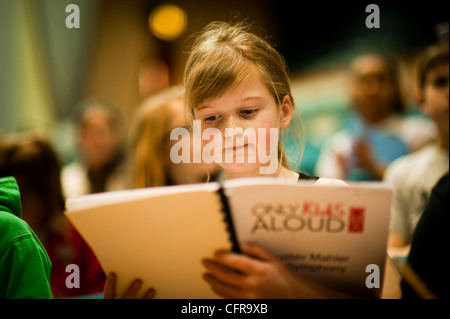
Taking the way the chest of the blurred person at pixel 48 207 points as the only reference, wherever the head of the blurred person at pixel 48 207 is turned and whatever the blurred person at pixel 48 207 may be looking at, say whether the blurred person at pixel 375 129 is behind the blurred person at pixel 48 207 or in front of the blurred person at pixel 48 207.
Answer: in front

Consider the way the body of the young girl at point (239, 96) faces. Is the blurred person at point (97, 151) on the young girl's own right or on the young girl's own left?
on the young girl's own right

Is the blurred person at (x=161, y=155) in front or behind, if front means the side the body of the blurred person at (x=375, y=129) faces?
in front

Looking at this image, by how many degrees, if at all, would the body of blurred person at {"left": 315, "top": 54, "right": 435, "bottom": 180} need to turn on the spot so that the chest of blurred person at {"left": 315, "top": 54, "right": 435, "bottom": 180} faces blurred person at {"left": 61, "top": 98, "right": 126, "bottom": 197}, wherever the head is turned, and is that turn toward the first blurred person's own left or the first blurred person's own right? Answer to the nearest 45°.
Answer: approximately 90° to the first blurred person's own right

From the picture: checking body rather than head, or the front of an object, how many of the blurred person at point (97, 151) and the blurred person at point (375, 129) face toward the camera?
2

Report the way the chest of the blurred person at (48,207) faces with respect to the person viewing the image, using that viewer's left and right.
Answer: facing to the right of the viewer
